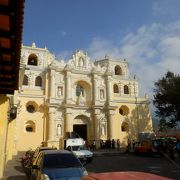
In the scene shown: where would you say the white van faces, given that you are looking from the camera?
facing the viewer and to the right of the viewer

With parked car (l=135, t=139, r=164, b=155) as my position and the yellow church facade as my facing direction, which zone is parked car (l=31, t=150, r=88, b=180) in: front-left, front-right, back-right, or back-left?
back-left

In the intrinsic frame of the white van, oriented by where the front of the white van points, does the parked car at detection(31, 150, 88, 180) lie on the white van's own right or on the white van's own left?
on the white van's own right

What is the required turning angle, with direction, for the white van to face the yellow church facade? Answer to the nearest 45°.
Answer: approximately 135° to its left

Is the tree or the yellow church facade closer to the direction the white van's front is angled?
the tree

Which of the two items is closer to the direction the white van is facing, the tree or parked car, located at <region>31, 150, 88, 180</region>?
the parked car

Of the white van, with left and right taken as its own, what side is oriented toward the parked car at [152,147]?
left

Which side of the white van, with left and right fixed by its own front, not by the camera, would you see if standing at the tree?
left

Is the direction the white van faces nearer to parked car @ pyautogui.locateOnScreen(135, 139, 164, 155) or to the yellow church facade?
the parked car
